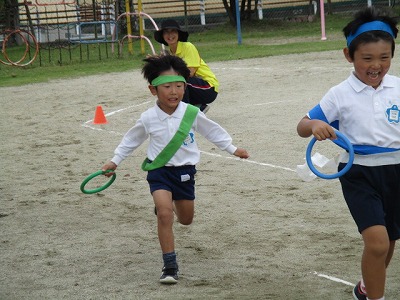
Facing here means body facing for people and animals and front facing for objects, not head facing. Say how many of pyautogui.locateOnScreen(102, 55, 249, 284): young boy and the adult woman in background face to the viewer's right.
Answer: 0

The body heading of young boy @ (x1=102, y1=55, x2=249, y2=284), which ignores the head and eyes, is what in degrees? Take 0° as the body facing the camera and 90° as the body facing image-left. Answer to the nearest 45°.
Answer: approximately 0°

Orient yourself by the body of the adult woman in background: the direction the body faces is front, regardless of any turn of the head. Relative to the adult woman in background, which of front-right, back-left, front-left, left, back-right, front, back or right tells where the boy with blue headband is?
front-left

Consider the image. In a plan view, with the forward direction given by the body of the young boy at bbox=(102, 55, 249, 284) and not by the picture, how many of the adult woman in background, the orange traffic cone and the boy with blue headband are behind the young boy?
2

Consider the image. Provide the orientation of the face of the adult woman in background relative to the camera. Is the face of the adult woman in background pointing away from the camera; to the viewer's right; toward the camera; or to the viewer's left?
toward the camera

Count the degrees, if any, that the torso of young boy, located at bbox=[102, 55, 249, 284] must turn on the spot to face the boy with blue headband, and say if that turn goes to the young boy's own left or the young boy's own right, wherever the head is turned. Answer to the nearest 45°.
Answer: approximately 45° to the young boy's own left

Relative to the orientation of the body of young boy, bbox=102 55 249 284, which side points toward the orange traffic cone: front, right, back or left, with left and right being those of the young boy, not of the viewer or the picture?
back

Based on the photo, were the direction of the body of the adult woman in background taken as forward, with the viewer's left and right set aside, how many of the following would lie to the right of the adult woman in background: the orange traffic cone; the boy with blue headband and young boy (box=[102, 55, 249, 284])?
1

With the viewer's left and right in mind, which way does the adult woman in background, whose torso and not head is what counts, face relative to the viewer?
facing the viewer and to the left of the viewer

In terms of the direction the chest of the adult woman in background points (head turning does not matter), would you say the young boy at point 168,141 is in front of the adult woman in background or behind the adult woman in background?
in front

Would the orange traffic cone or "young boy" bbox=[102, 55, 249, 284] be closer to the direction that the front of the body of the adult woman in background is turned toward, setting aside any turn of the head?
the young boy
